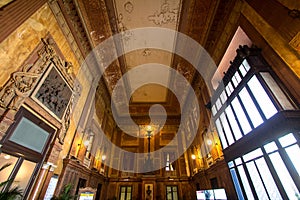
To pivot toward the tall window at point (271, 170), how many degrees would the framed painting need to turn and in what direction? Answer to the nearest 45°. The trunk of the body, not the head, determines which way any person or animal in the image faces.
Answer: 0° — it already faces it

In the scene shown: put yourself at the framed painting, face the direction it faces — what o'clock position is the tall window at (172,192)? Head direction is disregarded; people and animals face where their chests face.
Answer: The tall window is roughly at 10 o'clock from the framed painting.

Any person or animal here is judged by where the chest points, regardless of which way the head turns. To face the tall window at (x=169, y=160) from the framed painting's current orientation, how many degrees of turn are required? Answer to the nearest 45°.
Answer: approximately 45° to its left

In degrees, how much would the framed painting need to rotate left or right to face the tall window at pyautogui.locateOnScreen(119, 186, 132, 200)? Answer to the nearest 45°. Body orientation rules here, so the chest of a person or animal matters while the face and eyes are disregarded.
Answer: approximately 90° to its left
